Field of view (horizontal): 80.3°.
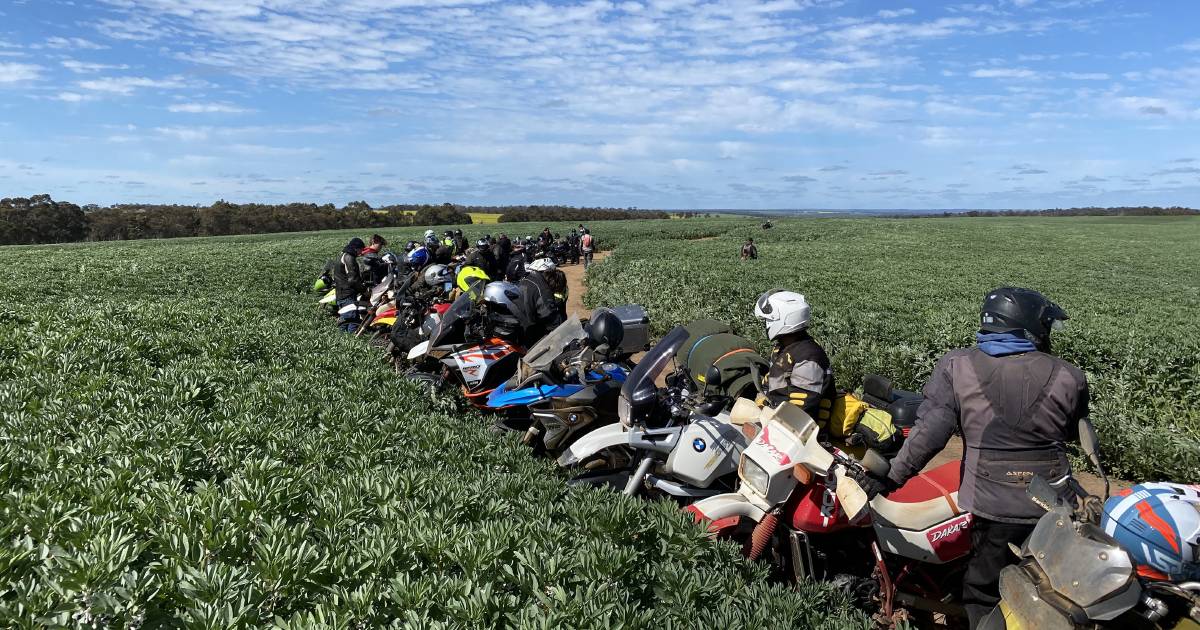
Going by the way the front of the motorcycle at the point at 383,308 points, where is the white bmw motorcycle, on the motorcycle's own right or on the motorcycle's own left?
on the motorcycle's own left

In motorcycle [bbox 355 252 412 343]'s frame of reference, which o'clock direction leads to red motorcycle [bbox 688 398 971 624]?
The red motorcycle is roughly at 10 o'clock from the motorcycle.

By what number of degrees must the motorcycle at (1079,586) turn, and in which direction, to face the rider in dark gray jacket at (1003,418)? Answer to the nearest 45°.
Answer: approximately 135° to its right

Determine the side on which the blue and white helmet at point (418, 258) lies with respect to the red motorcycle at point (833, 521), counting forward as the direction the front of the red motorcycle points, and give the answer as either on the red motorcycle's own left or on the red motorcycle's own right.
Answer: on the red motorcycle's own right

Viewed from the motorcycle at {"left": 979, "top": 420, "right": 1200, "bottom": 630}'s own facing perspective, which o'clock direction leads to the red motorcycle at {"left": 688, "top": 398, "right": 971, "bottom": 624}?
The red motorcycle is roughly at 3 o'clock from the motorcycle.

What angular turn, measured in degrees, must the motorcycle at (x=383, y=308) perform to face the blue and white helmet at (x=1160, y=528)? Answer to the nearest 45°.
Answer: approximately 45° to its left

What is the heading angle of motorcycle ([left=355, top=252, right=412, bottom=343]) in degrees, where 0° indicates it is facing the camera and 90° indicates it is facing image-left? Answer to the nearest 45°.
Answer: approximately 45°
